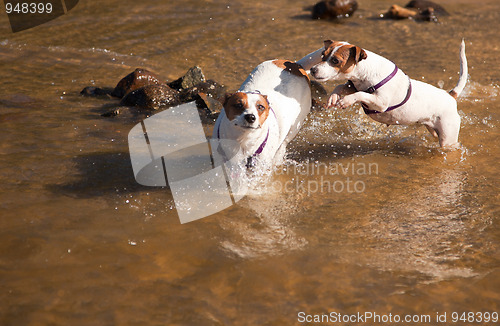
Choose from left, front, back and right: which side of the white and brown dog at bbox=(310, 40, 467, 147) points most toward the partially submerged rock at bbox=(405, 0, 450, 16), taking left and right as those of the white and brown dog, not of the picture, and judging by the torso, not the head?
right

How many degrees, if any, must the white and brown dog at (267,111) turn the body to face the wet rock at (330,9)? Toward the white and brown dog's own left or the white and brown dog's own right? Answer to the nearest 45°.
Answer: approximately 135° to the white and brown dog's own right

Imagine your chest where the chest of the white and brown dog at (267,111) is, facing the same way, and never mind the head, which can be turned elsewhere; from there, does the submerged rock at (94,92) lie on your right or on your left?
on your right

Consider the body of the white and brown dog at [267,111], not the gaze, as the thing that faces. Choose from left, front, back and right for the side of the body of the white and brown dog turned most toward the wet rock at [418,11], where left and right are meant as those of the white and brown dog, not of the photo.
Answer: back

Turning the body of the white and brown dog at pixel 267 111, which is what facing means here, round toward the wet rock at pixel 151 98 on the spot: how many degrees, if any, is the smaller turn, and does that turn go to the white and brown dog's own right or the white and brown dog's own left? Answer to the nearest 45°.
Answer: approximately 90° to the white and brown dog's own right

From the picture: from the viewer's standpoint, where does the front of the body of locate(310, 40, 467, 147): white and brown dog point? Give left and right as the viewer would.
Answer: facing to the left of the viewer

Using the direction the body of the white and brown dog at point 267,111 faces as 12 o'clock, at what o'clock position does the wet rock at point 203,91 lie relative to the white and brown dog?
The wet rock is roughly at 4 o'clock from the white and brown dog.

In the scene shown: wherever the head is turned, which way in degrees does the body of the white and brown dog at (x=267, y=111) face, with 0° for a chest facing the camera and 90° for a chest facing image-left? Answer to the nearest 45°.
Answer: approximately 45°
